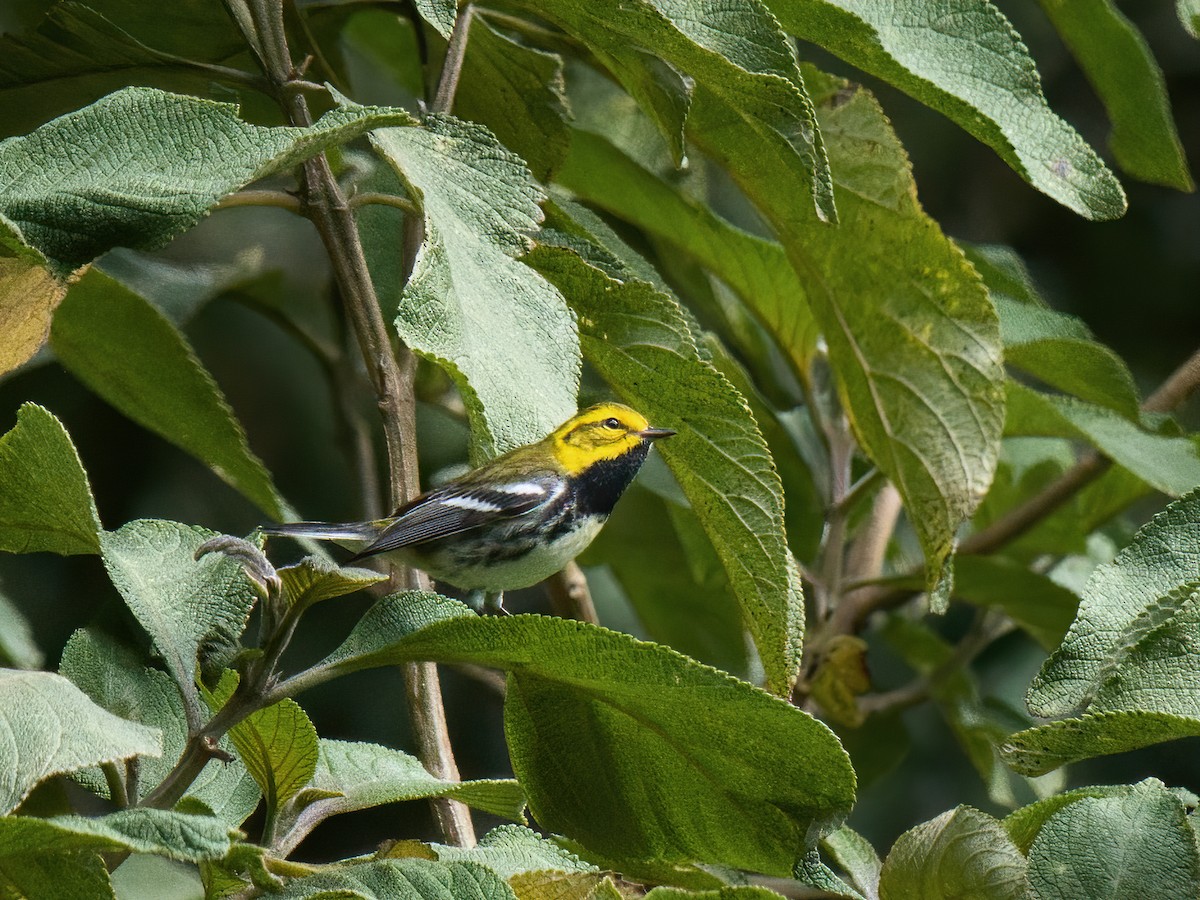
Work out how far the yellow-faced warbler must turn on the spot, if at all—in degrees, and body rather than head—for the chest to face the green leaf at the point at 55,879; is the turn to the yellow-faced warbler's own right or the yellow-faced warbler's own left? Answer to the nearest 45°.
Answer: approximately 90° to the yellow-faced warbler's own right

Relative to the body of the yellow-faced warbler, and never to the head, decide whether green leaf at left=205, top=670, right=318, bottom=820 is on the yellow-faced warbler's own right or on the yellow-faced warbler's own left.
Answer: on the yellow-faced warbler's own right

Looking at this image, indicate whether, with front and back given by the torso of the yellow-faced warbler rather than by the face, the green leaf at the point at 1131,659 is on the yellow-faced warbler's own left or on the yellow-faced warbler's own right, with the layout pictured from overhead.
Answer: on the yellow-faced warbler's own right

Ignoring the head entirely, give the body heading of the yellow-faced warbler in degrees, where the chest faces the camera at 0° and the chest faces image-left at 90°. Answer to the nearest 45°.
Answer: approximately 270°

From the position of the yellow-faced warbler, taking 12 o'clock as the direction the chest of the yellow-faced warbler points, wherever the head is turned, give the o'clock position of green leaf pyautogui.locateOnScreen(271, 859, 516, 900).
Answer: The green leaf is roughly at 3 o'clock from the yellow-faced warbler.
